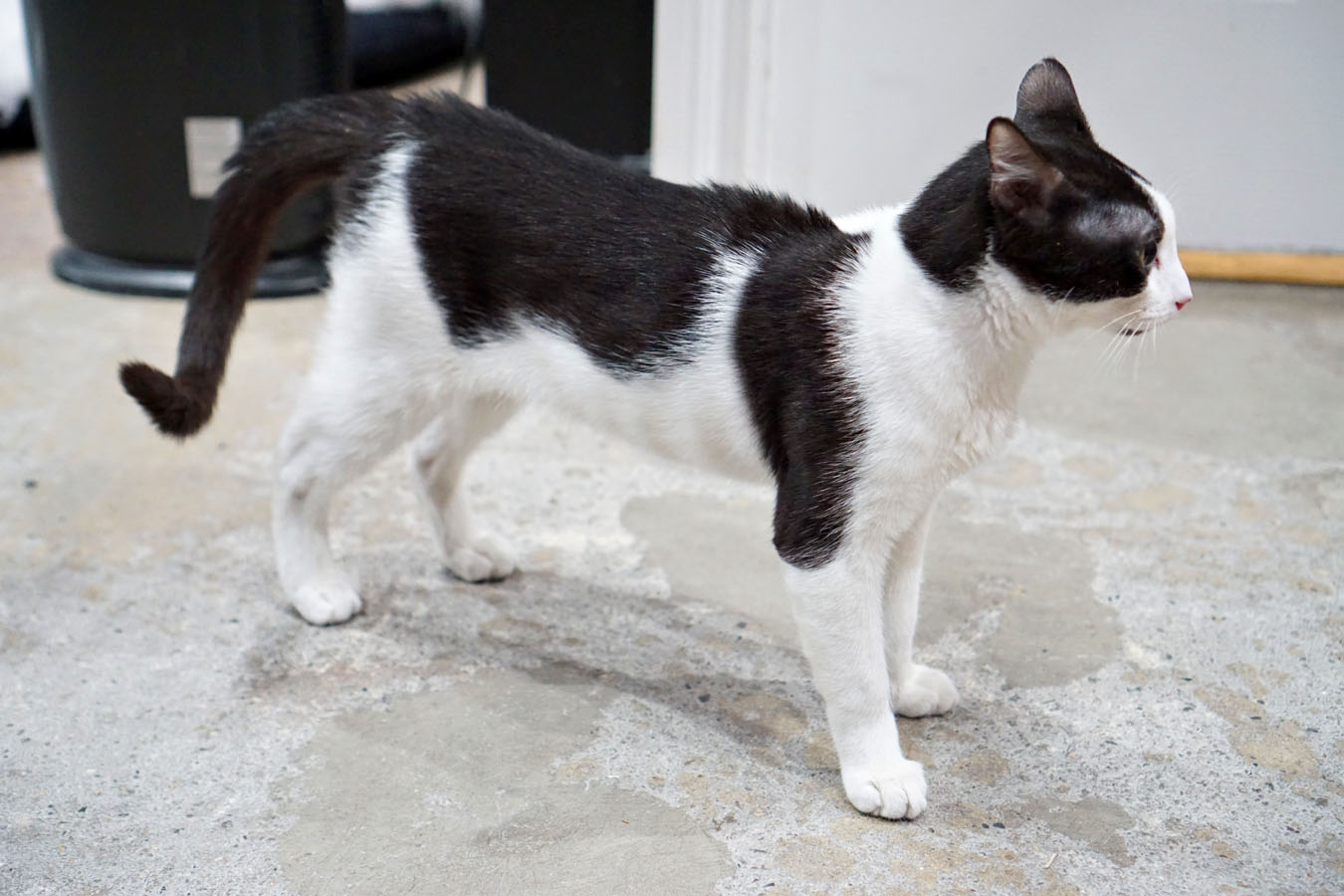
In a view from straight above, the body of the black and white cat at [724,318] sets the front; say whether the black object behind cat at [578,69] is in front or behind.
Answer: behind

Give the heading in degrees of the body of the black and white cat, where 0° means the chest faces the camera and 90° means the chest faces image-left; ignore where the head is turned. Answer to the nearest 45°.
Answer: approximately 315°

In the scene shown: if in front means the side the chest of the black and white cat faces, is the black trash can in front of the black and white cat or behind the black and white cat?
behind

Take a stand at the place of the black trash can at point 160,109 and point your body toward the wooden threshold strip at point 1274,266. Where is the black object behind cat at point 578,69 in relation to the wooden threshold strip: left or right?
left
